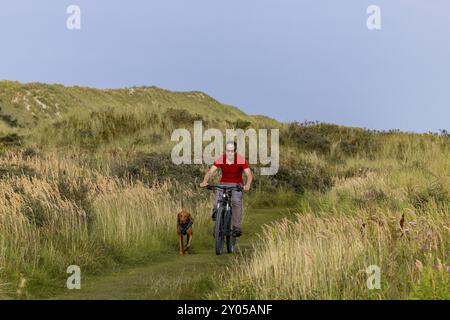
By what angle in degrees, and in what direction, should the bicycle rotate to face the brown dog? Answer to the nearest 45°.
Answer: approximately 90° to its right

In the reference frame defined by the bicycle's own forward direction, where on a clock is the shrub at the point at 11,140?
The shrub is roughly at 5 o'clock from the bicycle.

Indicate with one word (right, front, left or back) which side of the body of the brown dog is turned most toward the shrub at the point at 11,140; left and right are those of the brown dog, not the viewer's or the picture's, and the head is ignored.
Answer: back

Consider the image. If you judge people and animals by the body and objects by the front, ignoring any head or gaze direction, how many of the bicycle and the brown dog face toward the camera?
2

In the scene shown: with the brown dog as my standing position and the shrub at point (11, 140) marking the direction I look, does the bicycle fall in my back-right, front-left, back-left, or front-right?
back-right

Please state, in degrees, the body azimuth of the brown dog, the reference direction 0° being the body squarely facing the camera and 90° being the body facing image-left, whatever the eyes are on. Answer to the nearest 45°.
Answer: approximately 0°

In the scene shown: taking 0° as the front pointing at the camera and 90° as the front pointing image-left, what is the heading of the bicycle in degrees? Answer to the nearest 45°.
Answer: approximately 0°
